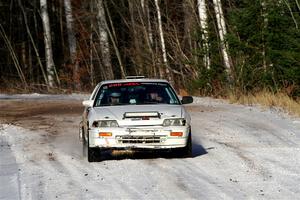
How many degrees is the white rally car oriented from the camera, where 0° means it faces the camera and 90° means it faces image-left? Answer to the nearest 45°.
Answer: approximately 0°

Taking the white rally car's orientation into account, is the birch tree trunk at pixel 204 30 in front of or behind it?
behind

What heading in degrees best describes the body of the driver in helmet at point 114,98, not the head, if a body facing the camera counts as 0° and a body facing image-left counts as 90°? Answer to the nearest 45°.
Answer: approximately 0°

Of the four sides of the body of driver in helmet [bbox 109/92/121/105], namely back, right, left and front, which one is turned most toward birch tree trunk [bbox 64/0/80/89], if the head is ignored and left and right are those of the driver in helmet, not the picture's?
back

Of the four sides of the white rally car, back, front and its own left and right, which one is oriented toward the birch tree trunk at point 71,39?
back

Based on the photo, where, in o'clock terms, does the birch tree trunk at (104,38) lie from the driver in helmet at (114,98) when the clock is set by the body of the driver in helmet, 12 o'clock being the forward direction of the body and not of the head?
The birch tree trunk is roughly at 6 o'clock from the driver in helmet.

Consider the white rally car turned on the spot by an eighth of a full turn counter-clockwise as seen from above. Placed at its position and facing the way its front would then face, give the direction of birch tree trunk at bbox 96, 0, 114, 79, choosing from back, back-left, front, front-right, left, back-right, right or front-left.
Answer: back-left
